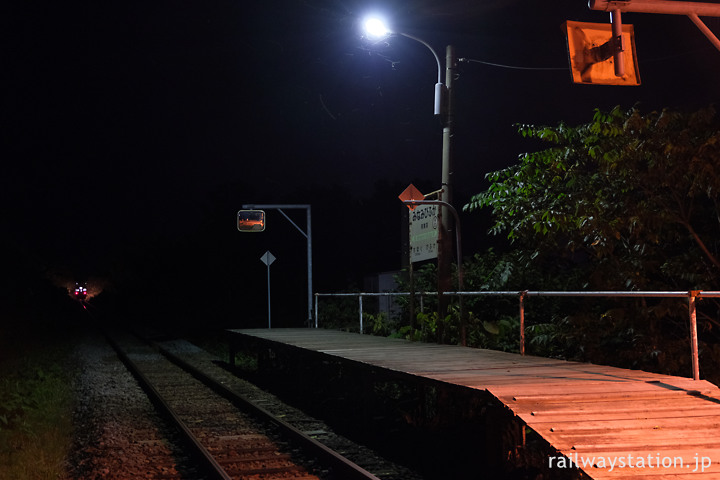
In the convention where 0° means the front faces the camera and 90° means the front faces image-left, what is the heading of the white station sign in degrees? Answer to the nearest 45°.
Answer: approximately 45°

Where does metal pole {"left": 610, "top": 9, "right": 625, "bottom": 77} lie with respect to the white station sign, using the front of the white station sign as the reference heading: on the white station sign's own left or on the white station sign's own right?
on the white station sign's own left

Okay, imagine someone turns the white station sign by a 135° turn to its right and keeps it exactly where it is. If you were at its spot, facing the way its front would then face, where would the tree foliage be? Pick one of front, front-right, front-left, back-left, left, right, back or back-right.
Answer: back-right

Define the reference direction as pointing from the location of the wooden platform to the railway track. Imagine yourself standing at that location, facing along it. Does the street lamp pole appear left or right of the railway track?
right
